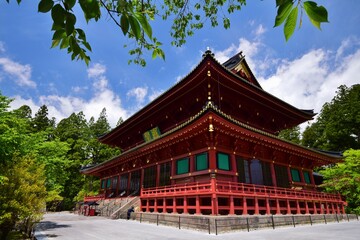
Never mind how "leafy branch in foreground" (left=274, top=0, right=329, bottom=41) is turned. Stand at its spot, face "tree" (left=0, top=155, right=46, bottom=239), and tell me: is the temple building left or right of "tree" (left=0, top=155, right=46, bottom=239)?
right

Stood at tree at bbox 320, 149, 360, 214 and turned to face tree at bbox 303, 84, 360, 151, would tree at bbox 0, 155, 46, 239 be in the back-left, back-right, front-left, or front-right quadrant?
back-left

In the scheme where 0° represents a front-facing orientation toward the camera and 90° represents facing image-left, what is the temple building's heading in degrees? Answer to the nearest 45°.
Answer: approximately 45°

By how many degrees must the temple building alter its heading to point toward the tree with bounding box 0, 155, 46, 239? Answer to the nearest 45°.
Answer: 0° — it already faces it

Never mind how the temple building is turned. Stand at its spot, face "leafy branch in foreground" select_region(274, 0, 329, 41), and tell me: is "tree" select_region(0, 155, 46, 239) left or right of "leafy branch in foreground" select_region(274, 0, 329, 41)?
right

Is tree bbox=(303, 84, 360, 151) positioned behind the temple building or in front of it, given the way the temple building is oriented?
behind

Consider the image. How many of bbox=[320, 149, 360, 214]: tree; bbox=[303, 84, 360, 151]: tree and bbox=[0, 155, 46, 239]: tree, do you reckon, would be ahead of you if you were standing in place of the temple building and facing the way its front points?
1

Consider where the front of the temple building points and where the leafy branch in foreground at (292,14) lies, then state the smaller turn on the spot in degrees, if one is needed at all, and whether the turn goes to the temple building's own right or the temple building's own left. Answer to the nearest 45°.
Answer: approximately 45° to the temple building's own left
